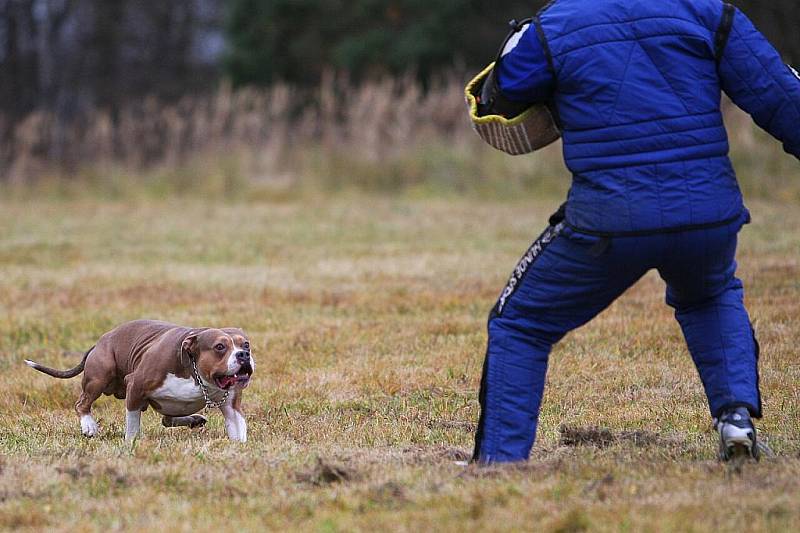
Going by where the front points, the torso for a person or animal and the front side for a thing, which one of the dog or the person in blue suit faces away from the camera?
the person in blue suit

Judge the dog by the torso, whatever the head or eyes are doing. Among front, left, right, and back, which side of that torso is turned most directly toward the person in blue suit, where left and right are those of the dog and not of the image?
front

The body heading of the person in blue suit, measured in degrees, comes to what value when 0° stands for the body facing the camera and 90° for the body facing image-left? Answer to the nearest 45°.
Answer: approximately 180°

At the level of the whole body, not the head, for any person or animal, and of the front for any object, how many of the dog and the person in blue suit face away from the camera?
1

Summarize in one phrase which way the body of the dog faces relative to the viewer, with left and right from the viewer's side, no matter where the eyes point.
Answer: facing the viewer and to the right of the viewer

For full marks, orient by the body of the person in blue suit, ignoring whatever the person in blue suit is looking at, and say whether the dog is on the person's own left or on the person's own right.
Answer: on the person's own left
